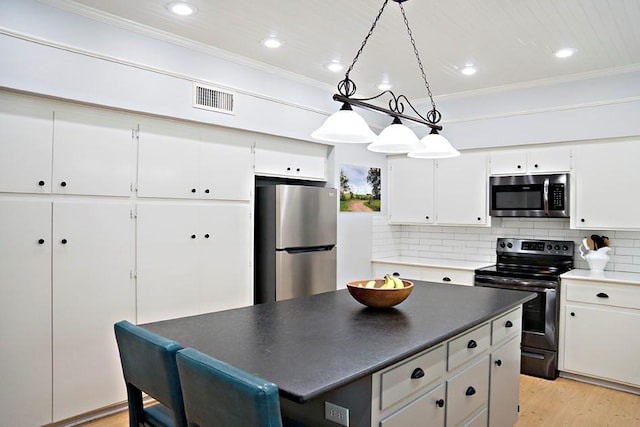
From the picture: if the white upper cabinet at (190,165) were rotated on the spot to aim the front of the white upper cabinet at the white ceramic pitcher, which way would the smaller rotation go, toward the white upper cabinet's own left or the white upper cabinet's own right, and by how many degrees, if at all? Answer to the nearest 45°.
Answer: approximately 45° to the white upper cabinet's own left

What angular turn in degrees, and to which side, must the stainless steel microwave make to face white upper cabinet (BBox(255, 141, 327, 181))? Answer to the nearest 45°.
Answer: approximately 45° to its right

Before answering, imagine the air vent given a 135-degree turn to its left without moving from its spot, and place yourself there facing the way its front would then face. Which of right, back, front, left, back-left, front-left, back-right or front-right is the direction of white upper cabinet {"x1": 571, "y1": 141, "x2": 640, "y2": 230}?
right

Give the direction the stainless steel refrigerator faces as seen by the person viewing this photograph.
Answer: facing the viewer and to the right of the viewer

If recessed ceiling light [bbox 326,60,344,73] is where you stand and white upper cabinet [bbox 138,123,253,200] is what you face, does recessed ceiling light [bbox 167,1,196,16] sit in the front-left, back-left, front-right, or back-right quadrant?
front-left

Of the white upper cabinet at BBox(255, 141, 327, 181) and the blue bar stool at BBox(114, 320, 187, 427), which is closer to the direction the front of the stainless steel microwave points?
the blue bar stool

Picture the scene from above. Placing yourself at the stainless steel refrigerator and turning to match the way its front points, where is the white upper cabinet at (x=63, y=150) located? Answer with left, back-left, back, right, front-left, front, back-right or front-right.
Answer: right

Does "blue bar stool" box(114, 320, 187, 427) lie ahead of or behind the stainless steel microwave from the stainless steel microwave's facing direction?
ahead

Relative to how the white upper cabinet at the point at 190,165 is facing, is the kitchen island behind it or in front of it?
in front

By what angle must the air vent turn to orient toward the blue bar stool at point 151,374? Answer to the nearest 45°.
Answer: approximately 45° to its right

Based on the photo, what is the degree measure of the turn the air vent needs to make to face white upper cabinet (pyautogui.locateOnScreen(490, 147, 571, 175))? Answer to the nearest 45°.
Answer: approximately 45° to its left

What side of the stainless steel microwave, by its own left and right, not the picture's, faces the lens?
front

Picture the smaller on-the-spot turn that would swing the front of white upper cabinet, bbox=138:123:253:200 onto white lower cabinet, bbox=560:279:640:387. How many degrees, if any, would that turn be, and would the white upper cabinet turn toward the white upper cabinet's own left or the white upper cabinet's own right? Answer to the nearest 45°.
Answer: approximately 45° to the white upper cabinet's own left

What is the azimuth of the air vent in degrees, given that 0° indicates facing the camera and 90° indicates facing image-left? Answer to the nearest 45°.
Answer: approximately 315°
